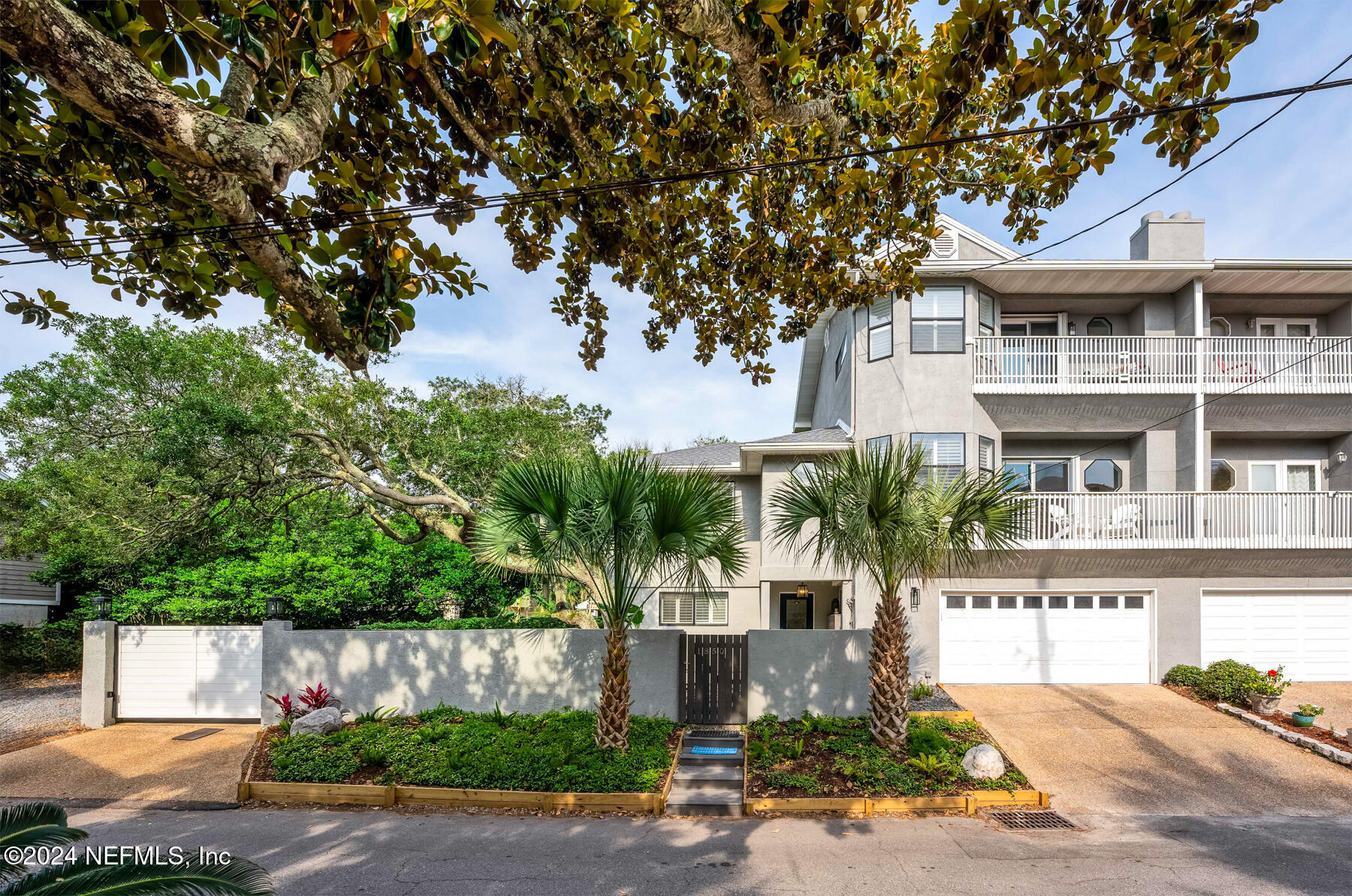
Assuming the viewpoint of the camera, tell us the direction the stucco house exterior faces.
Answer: facing the viewer

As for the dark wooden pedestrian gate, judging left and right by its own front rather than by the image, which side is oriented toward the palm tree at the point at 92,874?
front

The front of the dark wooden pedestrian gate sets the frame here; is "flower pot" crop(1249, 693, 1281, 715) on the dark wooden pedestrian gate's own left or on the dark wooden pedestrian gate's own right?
on the dark wooden pedestrian gate's own left

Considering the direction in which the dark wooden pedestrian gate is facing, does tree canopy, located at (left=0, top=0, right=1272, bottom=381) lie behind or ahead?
ahead

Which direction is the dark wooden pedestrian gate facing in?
toward the camera

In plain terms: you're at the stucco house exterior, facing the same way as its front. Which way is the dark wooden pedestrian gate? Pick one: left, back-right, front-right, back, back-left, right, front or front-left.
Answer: front-right

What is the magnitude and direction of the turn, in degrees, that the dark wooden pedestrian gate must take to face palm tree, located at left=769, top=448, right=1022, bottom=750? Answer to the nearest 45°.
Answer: approximately 45° to its left

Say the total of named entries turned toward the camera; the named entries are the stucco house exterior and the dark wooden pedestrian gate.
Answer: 2

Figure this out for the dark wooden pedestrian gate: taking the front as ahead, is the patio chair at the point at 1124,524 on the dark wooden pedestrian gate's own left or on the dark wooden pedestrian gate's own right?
on the dark wooden pedestrian gate's own left

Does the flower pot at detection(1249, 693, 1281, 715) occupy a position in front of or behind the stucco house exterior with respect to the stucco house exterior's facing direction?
in front

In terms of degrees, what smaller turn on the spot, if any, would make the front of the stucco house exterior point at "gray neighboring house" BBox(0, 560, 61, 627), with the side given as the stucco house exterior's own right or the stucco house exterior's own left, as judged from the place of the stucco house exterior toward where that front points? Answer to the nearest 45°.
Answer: approximately 90° to the stucco house exterior's own right
